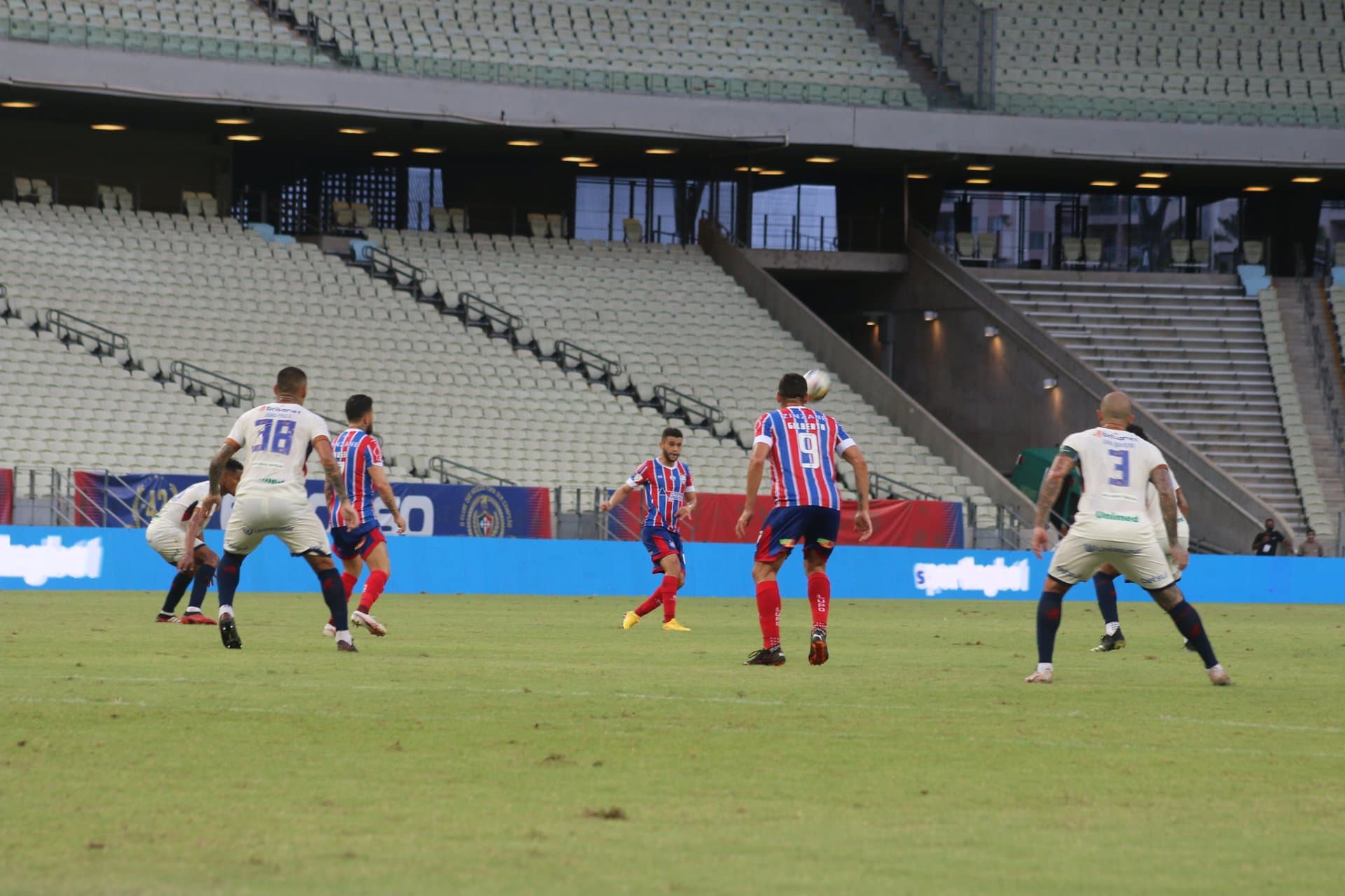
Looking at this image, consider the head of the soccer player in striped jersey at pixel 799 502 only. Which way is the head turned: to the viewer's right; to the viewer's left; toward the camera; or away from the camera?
away from the camera

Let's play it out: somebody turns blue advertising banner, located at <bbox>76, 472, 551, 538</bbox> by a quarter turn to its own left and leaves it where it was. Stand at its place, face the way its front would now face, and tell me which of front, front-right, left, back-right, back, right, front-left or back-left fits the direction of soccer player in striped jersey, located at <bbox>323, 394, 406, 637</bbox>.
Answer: right

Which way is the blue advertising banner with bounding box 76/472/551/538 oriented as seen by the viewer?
toward the camera

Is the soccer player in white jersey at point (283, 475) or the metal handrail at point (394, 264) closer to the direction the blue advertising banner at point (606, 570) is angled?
the soccer player in white jersey

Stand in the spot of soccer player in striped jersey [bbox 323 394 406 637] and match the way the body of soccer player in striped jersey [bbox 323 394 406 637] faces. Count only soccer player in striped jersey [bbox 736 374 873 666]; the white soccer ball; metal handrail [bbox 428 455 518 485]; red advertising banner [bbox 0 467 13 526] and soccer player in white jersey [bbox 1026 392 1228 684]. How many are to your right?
3

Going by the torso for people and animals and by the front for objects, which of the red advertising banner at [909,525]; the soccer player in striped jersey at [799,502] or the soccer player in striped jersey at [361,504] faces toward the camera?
the red advertising banner

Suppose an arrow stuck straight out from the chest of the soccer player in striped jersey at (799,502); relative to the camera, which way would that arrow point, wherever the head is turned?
away from the camera

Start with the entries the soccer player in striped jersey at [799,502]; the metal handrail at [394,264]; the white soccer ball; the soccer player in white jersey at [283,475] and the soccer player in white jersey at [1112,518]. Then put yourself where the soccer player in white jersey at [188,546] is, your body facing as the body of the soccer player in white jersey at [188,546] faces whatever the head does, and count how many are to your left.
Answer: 1

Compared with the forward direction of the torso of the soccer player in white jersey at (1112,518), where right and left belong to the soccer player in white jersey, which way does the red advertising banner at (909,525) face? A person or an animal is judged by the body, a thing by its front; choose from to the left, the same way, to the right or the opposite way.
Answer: the opposite way

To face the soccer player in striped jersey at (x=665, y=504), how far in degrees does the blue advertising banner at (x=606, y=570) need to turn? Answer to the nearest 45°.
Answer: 0° — it already faces them

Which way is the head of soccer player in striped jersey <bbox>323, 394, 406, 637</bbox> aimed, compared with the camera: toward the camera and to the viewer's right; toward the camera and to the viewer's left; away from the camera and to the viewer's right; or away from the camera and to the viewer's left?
away from the camera and to the viewer's right

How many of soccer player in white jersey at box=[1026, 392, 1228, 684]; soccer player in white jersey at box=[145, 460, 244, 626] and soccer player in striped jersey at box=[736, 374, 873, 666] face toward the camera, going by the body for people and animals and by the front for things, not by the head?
0

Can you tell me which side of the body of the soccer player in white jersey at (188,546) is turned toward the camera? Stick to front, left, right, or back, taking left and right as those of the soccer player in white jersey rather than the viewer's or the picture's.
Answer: right

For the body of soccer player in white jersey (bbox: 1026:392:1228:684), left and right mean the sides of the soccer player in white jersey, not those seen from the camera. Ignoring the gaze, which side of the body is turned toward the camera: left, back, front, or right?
back

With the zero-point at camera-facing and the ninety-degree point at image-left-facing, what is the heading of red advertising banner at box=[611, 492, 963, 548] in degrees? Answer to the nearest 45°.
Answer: approximately 0°
